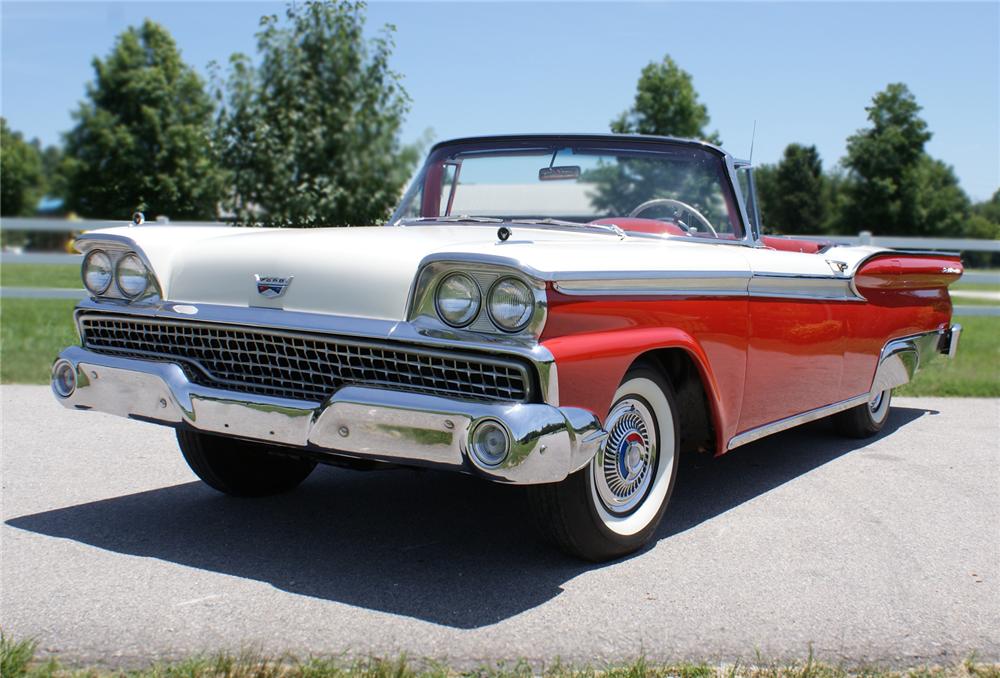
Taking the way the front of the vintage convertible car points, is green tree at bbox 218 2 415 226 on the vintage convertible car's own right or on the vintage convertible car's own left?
on the vintage convertible car's own right

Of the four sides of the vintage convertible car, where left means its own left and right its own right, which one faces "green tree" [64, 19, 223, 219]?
right

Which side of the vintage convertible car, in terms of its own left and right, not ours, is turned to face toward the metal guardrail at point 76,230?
right

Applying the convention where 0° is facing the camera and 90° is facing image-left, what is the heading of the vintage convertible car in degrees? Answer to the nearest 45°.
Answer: approximately 45°

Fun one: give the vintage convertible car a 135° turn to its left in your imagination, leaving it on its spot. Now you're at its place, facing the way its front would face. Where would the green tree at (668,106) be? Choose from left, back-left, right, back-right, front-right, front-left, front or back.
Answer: left
